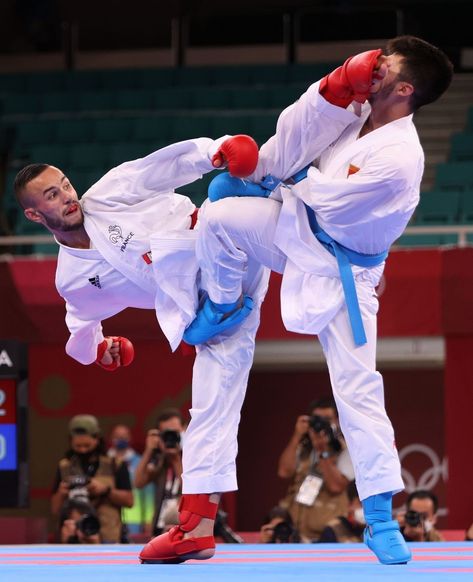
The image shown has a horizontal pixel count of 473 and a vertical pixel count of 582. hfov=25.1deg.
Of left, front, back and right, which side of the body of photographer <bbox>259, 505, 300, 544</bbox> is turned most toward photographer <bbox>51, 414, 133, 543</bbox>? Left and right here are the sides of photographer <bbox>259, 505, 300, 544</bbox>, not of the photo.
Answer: right

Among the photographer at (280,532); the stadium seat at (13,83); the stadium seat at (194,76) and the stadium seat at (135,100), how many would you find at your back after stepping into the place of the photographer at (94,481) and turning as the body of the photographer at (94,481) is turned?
3

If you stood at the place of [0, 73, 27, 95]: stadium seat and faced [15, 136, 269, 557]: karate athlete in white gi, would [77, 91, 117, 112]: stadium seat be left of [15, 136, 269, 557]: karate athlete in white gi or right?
left

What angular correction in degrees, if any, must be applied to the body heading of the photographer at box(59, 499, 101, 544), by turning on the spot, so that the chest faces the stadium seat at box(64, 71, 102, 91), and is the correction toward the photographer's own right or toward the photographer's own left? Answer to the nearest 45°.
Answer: approximately 180°

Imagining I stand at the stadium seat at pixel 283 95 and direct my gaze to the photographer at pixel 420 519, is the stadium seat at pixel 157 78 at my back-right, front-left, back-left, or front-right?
back-right

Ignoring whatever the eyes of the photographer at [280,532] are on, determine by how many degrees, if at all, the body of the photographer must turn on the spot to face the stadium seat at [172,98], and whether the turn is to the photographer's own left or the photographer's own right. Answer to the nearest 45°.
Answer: approximately 180°

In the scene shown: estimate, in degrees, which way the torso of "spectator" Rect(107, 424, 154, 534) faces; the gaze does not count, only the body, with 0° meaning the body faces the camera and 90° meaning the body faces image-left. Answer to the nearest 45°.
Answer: approximately 0°

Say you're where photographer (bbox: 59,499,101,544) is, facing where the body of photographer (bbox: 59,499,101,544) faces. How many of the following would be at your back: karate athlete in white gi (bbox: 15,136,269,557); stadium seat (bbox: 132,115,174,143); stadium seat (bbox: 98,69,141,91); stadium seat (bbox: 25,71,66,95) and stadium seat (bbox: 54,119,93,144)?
4

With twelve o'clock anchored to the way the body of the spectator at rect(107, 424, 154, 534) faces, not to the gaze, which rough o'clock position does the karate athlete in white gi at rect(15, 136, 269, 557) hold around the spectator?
The karate athlete in white gi is roughly at 12 o'clock from the spectator.

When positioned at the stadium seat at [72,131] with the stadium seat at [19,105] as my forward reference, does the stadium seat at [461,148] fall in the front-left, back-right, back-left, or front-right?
back-right

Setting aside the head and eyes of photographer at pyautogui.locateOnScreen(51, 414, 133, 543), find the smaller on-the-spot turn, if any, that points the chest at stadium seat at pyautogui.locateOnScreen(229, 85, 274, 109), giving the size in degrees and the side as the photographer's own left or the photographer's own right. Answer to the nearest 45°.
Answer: approximately 180°
